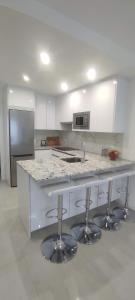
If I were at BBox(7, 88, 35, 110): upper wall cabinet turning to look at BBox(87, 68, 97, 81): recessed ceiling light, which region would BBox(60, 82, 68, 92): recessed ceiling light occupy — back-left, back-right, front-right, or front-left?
front-left

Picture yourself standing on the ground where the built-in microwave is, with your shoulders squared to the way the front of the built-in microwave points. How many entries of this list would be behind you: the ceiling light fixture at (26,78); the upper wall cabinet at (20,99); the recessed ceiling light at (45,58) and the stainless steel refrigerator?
0

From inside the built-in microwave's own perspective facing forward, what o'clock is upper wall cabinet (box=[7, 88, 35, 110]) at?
The upper wall cabinet is roughly at 2 o'clock from the built-in microwave.

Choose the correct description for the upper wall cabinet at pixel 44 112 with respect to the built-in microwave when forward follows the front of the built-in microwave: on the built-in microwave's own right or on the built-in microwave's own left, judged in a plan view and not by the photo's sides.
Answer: on the built-in microwave's own right

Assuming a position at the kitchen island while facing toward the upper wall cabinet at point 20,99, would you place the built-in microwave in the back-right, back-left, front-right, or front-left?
front-right

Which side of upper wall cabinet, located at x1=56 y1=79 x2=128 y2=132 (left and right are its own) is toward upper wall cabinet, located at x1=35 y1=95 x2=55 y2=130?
right

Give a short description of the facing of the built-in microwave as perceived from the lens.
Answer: facing the viewer and to the left of the viewer

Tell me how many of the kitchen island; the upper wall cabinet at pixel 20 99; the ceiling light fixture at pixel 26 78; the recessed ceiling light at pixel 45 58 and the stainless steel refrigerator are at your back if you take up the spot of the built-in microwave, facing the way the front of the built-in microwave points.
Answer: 0

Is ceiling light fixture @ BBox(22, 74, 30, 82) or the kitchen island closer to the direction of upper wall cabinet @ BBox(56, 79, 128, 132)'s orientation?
the kitchen island

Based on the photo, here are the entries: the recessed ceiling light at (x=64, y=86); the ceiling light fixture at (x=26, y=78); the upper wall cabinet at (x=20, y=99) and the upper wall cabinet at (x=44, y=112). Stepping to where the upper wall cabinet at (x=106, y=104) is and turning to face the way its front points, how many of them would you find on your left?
0

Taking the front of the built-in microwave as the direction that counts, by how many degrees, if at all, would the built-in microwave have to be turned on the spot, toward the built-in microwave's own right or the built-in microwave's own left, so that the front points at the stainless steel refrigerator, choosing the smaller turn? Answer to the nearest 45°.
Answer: approximately 45° to the built-in microwave's own right

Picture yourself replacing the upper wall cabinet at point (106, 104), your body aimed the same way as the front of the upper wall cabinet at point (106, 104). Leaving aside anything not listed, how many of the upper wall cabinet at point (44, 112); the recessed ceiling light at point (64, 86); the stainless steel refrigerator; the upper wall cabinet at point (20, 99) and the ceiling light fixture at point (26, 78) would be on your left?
0

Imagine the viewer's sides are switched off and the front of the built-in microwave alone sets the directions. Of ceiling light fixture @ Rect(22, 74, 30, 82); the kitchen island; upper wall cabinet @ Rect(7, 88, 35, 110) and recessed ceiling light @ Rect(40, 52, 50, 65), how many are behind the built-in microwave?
0

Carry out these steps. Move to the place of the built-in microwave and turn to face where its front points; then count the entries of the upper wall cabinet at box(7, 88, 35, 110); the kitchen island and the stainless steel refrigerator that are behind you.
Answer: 0

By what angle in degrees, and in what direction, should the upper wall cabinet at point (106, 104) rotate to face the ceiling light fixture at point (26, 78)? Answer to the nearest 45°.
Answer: approximately 45° to its right

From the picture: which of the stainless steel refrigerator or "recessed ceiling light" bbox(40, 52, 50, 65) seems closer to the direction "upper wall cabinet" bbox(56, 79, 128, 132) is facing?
the recessed ceiling light

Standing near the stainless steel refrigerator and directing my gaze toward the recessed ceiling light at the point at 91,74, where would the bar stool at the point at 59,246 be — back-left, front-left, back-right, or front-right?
front-right
